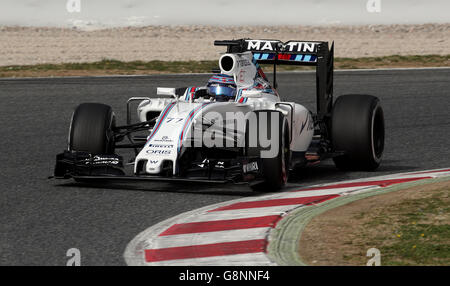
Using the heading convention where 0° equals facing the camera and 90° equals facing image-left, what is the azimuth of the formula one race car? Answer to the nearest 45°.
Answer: approximately 45°
